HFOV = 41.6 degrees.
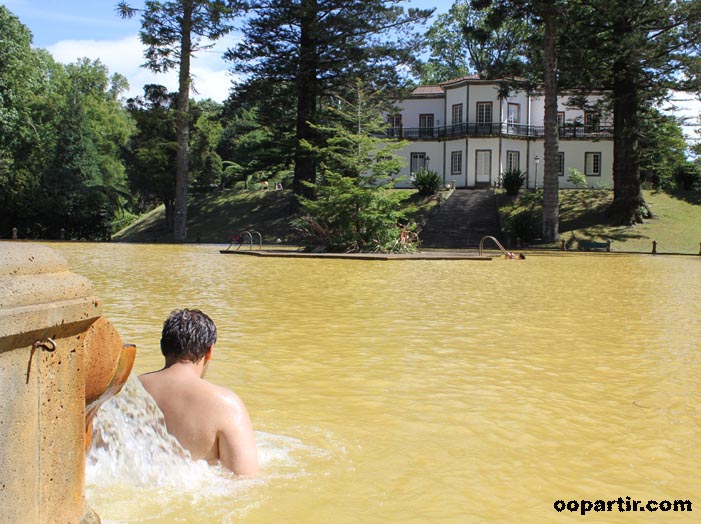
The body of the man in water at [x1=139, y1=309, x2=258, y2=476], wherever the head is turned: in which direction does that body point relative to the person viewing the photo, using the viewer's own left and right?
facing away from the viewer and to the right of the viewer

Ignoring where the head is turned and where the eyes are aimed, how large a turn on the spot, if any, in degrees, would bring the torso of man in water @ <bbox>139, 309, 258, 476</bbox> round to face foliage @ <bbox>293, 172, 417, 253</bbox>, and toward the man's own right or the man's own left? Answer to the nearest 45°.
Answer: approximately 45° to the man's own left

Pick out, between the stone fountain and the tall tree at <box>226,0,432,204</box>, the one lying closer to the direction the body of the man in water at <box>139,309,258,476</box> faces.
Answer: the tall tree

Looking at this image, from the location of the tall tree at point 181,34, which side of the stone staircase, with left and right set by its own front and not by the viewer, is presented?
right
